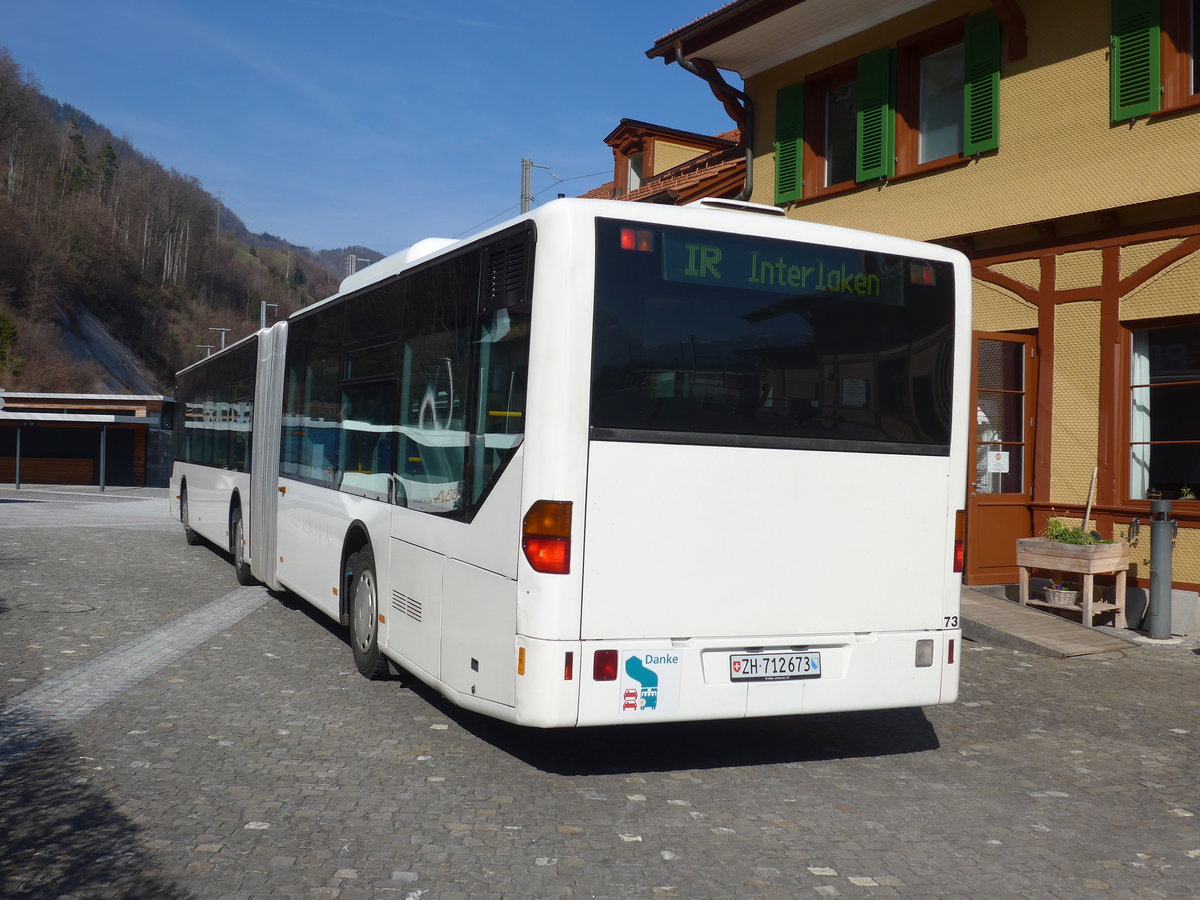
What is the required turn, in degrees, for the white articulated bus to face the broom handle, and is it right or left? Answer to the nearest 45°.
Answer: approximately 90° to its right

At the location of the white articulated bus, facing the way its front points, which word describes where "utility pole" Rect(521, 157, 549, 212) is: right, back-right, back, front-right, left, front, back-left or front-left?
front-right

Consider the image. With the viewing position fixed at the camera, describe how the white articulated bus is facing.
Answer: facing away from the viewer and to the left of the viewer

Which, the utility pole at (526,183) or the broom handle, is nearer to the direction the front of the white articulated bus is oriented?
the utility pole

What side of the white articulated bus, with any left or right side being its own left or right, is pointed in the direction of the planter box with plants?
right

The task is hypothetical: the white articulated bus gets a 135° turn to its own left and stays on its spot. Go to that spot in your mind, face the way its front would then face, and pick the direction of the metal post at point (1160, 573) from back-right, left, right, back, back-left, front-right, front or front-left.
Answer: back-left
